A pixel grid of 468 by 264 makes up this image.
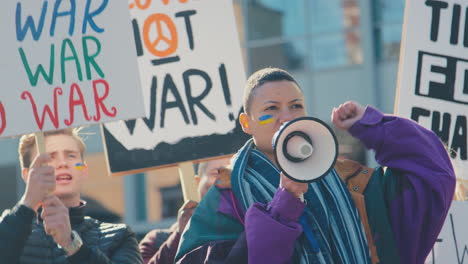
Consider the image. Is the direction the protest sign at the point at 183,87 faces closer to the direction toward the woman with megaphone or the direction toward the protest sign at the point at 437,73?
the woman with megaphone

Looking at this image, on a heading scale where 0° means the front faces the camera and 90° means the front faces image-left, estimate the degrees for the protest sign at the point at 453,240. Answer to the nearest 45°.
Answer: approximately 0°

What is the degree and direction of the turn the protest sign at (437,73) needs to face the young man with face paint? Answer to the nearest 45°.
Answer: approximately 45° to its right

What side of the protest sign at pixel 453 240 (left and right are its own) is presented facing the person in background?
right
